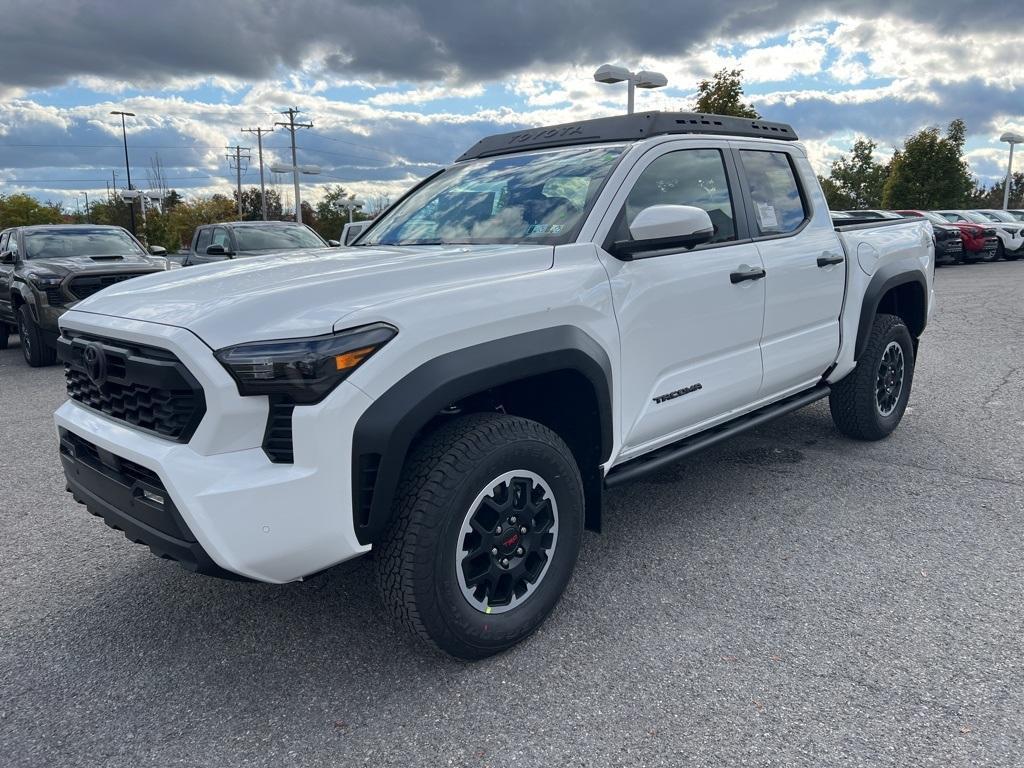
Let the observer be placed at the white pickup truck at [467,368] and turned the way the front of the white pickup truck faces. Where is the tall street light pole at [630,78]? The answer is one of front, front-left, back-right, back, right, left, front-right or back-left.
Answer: back-right

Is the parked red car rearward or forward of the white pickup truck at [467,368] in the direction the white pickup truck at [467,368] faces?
rearward

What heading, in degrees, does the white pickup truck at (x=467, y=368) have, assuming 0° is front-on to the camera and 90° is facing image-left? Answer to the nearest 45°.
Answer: approximately 45°

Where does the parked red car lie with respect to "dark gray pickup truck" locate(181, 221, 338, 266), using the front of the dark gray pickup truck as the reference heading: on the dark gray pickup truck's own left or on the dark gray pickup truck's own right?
on the dark gray pickup truck's own left

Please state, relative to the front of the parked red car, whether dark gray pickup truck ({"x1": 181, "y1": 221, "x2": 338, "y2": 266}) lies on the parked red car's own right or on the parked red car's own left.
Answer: on the parked red car's own right

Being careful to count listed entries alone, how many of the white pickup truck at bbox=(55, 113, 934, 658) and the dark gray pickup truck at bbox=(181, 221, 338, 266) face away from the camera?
0

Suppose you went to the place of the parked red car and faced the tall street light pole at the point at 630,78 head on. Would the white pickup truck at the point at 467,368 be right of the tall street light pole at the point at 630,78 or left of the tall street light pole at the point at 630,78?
left

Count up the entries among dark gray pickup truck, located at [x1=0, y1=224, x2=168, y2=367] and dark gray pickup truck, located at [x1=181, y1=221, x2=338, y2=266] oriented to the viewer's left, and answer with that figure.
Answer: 0

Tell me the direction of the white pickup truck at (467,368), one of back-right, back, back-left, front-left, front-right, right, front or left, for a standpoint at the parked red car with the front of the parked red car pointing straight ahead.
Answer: front-right
